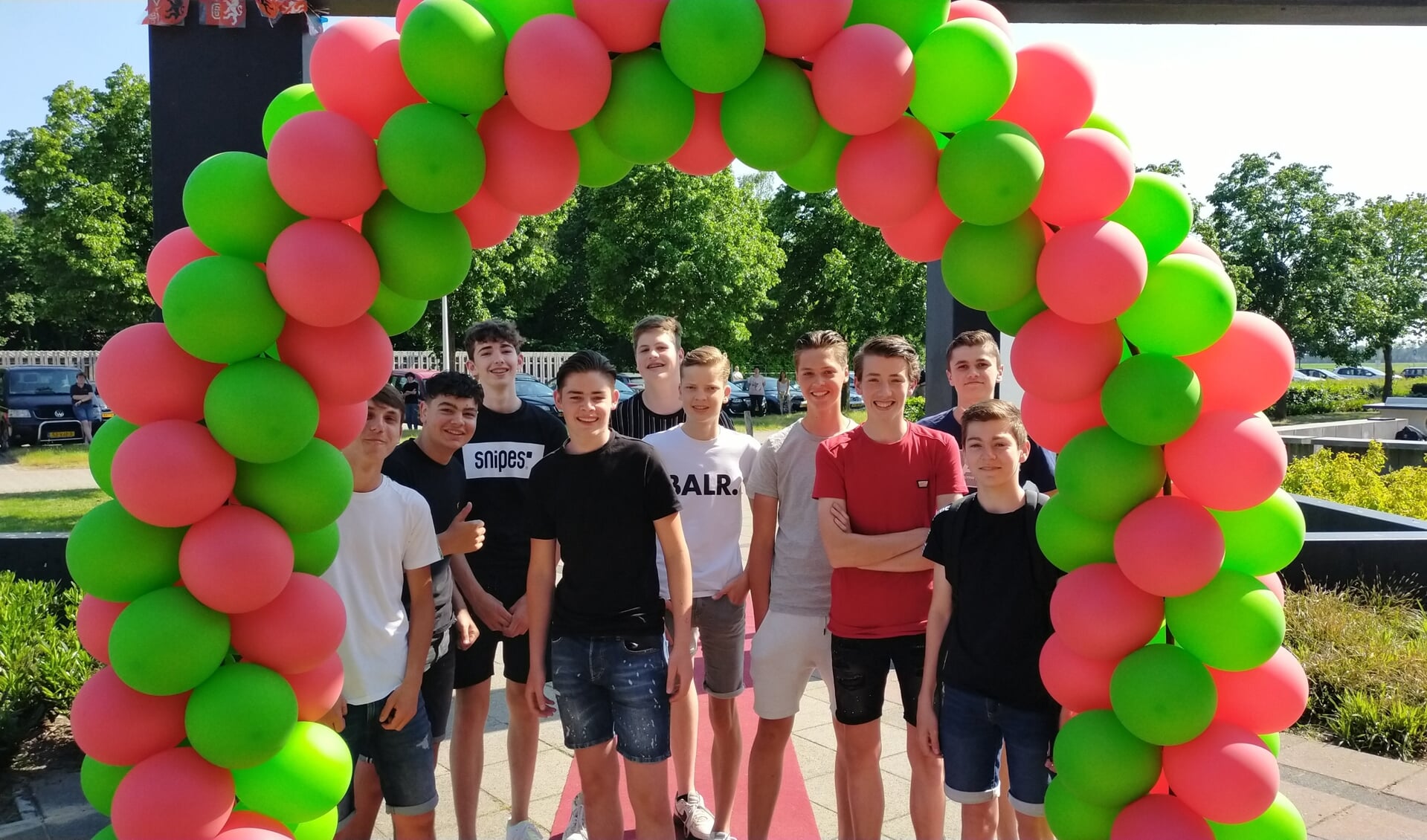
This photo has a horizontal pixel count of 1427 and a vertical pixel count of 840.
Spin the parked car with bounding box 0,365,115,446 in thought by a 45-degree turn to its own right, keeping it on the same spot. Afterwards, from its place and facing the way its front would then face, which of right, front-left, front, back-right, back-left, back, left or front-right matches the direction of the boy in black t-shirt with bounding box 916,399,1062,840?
front-left

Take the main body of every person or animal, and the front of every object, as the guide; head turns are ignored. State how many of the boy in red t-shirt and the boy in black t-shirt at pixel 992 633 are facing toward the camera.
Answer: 2

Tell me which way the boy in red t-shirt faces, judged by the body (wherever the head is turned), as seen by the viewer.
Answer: toward the camera

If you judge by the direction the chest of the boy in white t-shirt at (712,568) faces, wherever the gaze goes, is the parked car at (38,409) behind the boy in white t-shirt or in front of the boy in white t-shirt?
behind

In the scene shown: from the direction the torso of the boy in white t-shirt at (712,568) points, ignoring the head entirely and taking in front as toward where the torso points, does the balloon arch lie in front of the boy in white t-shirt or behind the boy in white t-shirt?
in front

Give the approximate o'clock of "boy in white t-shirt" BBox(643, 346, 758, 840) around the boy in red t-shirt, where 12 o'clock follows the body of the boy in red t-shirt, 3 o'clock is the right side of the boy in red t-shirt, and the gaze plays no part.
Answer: The boy in white t-shirt is roughly at 4 o'clock from the boy in red t-shirt.

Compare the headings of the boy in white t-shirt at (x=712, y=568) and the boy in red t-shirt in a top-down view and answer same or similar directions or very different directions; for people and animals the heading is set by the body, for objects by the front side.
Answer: same or similar directions

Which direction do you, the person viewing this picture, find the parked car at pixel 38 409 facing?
facing the viewer

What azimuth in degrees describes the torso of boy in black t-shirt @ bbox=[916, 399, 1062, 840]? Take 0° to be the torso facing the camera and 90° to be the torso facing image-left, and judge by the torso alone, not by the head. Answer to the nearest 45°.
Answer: approximately 0°

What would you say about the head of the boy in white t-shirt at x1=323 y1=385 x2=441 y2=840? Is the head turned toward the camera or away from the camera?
toward the camera

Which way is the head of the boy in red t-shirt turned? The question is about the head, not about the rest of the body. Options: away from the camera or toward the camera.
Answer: toward the camera

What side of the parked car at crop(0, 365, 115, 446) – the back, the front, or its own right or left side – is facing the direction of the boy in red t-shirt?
front
